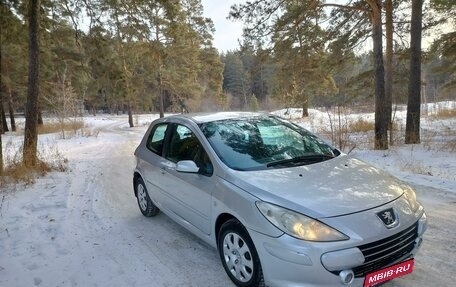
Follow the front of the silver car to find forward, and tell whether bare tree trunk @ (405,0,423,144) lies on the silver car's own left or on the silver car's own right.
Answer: on the silver car's own left

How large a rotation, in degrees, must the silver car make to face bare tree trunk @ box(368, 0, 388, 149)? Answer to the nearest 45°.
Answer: approximately 135° to its left

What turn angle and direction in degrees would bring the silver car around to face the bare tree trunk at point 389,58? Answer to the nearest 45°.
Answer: approximately 135° to its left

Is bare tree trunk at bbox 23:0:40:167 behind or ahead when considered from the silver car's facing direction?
behind

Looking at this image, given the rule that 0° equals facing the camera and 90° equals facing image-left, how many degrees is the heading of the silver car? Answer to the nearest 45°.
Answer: approximately 315°
